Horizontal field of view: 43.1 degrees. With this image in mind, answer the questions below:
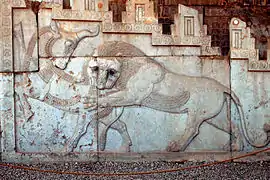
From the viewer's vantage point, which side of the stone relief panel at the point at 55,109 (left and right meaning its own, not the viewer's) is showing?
front

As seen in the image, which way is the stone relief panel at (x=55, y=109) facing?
toward the camera
